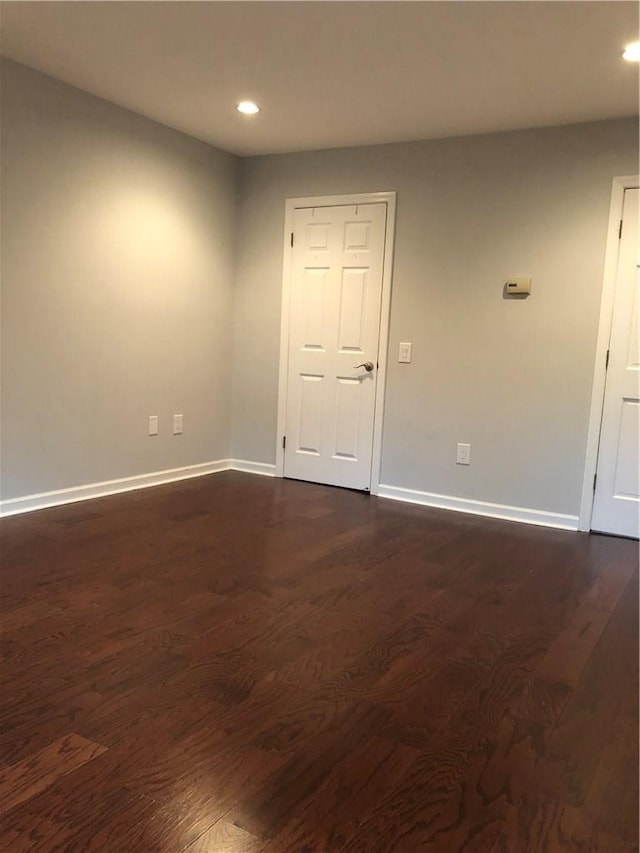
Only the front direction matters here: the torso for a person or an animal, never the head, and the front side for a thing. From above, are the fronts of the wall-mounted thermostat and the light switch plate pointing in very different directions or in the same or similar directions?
same or similar directions

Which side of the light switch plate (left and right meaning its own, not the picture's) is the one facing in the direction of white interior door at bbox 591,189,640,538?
left

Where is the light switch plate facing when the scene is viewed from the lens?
facing the viewer

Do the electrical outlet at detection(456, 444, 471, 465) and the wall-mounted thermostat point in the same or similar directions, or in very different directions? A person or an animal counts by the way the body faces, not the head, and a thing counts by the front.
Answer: same or similar directions

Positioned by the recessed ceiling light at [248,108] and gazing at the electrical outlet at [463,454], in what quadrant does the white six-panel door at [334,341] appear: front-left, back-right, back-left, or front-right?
front-left

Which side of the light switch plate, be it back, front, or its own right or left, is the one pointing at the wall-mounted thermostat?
left

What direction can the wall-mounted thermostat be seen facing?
toward the camera

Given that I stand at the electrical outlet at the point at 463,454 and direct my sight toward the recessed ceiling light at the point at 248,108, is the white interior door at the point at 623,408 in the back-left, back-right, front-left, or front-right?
back-left

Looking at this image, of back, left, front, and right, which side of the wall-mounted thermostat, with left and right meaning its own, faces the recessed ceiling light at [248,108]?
right
